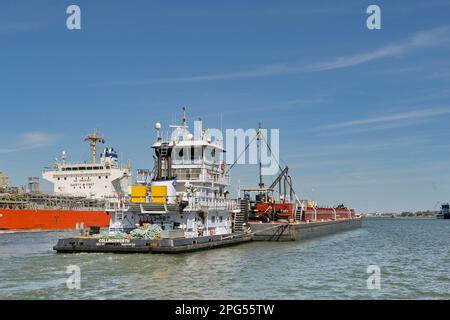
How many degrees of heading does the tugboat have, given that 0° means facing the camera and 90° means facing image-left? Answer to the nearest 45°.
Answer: approximately 225°
